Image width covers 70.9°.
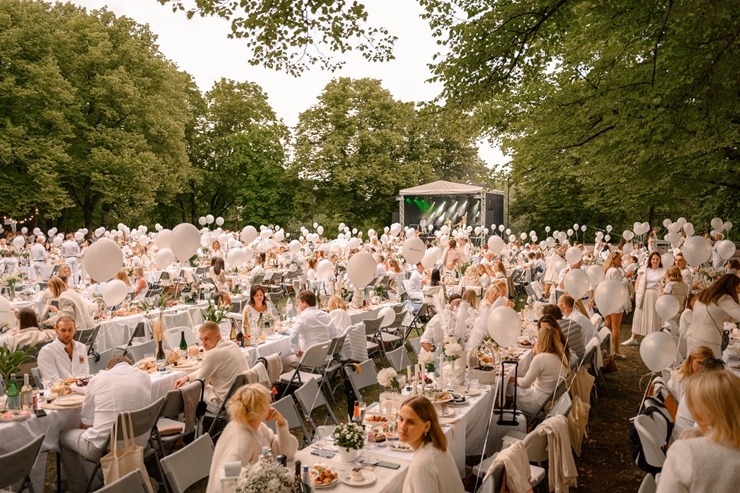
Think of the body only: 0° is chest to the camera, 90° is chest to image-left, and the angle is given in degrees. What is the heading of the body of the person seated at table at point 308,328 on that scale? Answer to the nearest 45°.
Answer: approximately 135°

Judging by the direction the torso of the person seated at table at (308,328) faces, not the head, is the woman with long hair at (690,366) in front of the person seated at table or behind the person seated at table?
behind

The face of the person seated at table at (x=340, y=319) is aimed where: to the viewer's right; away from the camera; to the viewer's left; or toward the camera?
away from the camera

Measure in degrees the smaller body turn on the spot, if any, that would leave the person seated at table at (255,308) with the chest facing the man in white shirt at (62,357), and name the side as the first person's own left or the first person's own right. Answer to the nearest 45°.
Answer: approximately 90° to the first person's own right

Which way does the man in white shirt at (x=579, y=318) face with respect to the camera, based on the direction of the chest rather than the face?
to the viewer's left

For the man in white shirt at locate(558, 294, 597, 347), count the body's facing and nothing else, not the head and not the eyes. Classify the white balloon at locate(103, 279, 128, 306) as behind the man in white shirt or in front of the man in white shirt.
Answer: in front

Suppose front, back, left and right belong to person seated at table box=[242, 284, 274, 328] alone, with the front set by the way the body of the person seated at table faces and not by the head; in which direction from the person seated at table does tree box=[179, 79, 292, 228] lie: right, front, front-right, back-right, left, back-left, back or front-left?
back-left

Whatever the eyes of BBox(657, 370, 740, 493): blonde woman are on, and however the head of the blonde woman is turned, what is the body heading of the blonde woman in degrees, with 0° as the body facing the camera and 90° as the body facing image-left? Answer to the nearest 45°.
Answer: approximately 225°

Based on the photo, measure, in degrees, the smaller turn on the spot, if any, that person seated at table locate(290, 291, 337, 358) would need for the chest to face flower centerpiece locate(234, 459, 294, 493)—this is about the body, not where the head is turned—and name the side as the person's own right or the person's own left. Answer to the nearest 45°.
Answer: approximately 135° to the person's own left
